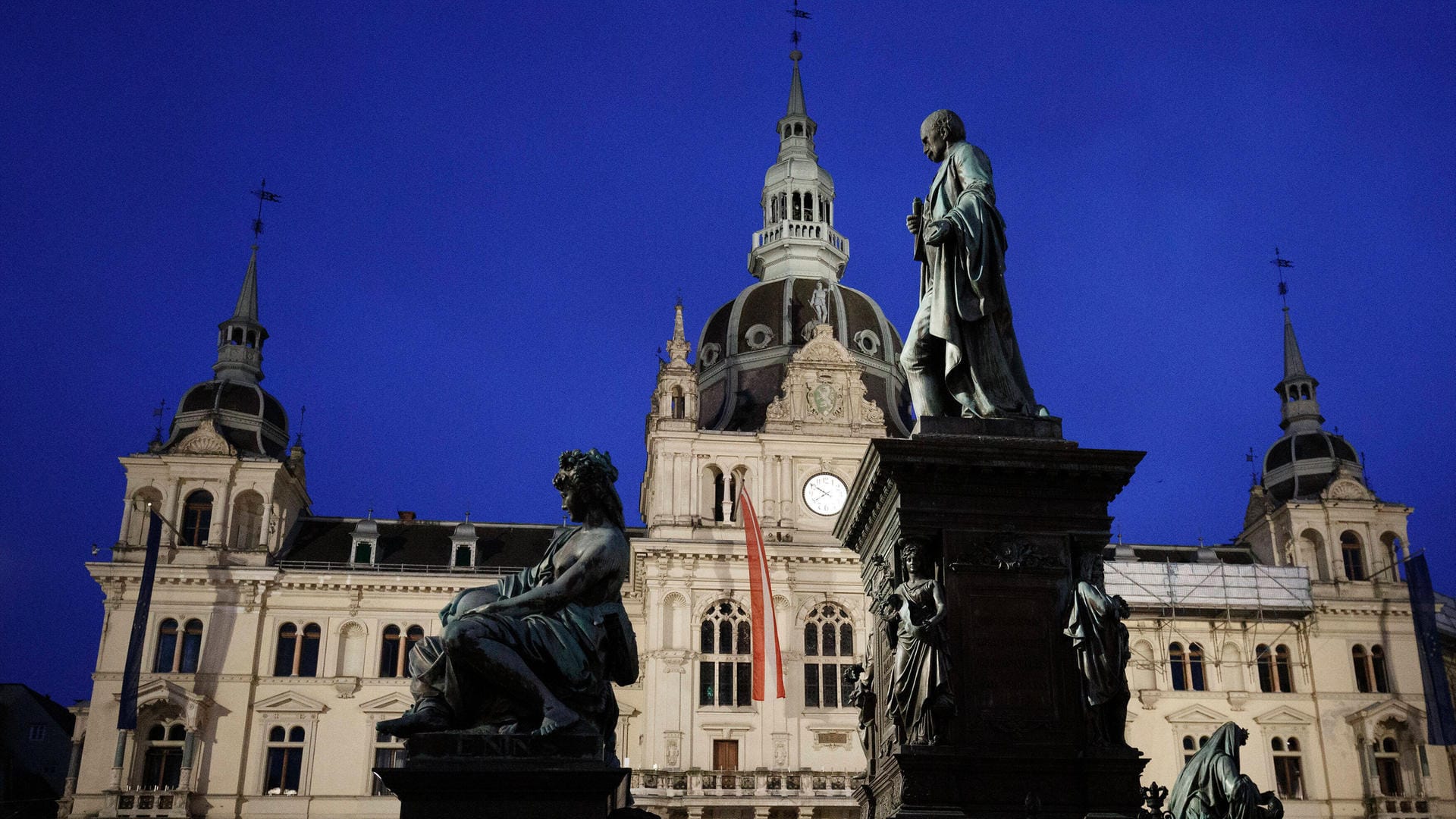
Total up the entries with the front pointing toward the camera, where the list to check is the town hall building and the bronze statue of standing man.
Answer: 1

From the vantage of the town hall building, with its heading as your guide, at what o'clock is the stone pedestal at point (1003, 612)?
The stone pedestal is roughly at 12 o'clock from the town hall building.

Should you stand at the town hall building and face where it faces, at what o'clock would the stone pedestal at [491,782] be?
The stone pedestal is roughly at 12 o'clock from the town hall building.

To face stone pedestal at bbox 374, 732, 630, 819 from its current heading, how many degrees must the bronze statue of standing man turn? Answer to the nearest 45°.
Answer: approximately 45° to its left

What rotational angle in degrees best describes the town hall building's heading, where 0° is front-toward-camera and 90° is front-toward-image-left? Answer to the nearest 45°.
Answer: approximately 0°

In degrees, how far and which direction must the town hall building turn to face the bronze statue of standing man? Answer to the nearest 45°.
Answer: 0° — it already faces it

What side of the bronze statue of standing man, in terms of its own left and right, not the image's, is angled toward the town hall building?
right

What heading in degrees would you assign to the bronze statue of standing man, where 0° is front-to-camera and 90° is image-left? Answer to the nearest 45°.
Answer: approximately 90°

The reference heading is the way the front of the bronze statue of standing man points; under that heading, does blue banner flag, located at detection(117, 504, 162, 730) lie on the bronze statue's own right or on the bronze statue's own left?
on the bronze statue's own right

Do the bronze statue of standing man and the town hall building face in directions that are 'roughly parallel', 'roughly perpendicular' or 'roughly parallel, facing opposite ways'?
roughly perpendicular
